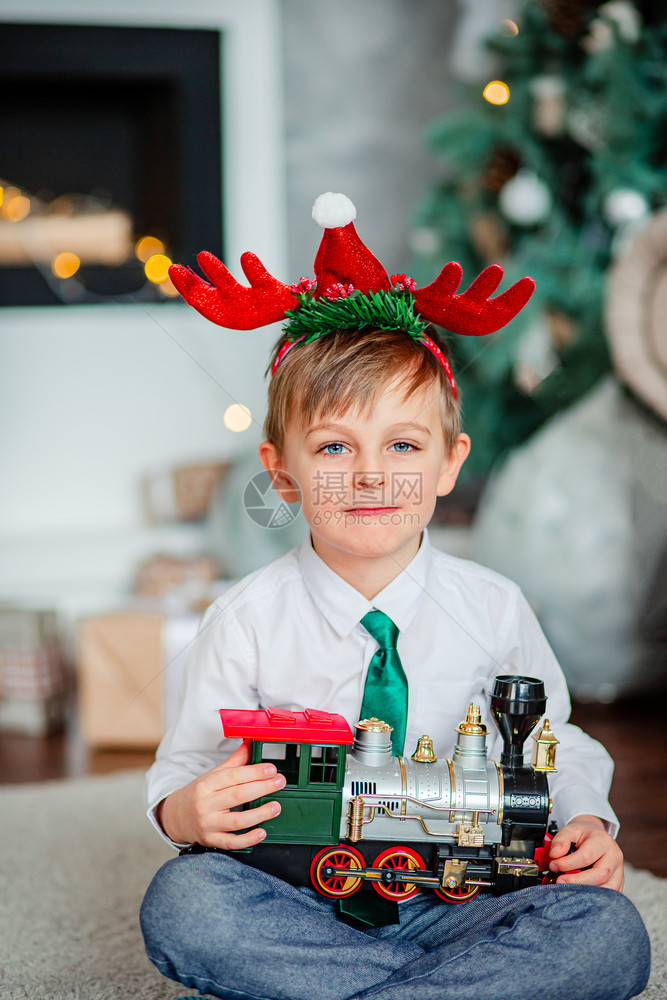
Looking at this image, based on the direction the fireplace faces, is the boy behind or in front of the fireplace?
in front

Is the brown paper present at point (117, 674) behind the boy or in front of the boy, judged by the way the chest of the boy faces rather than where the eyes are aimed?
behind

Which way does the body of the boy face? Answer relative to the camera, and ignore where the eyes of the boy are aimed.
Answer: toward the camera

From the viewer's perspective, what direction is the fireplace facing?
toward the camera

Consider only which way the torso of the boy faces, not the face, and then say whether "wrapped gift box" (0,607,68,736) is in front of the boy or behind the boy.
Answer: behind

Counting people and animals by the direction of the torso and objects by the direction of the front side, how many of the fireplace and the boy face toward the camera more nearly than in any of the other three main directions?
2

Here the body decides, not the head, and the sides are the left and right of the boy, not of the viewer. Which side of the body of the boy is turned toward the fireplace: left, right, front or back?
back
